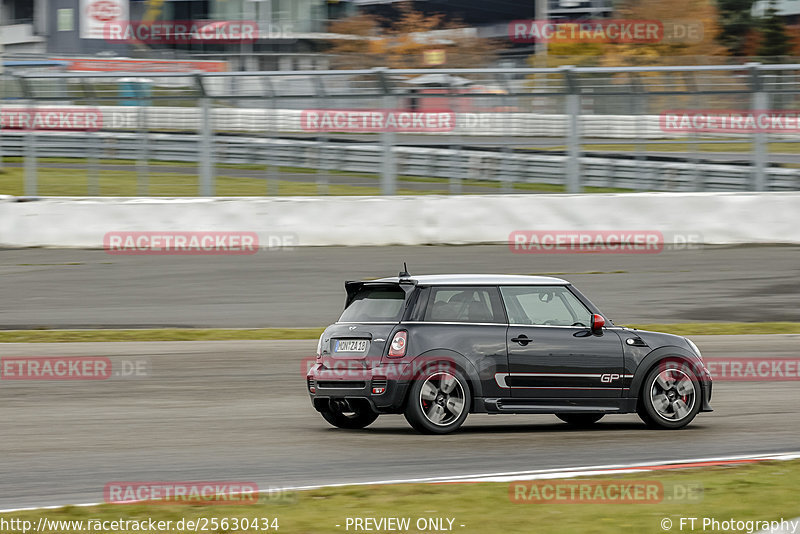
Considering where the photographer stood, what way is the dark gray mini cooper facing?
facing away from the viewer and to the right of the viewer

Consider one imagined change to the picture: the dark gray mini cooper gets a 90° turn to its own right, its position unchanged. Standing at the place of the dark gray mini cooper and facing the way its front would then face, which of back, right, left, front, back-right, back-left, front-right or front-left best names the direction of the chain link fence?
back-left

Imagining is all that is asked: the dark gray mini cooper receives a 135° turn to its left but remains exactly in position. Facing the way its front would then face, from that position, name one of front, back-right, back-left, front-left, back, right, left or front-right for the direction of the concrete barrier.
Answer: right
